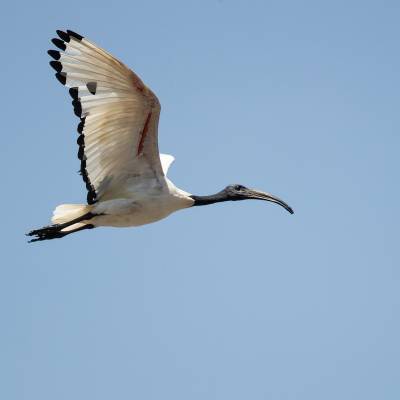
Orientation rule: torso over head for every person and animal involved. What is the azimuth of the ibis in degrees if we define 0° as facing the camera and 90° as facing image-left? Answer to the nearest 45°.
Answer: approximately 270°
